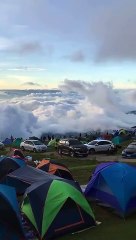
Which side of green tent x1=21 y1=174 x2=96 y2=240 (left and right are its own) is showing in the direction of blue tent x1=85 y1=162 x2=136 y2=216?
left

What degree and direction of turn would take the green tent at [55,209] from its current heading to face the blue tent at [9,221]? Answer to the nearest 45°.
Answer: approximately 90° to its right

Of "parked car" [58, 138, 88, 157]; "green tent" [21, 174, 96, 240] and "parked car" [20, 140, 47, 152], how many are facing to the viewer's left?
0

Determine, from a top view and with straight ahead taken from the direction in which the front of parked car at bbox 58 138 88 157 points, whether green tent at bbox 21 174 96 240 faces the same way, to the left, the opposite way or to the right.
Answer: the same way

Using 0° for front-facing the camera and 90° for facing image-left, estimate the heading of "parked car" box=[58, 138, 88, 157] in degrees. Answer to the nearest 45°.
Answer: approximately 315°

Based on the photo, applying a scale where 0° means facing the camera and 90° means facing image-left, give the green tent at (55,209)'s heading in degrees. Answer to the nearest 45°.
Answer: approximately 315°

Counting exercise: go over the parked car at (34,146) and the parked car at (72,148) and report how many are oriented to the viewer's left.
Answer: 0

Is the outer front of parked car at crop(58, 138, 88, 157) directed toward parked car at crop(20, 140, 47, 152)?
no

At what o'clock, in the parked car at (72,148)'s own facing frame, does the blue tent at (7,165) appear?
The blue tent is roughly at 2 o'clock from the parked car.

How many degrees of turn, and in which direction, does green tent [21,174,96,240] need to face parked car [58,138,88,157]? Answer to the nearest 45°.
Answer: approximately 135° to its left

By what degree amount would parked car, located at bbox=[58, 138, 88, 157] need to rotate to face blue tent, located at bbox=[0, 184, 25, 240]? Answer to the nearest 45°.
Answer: approximately 45° to its right

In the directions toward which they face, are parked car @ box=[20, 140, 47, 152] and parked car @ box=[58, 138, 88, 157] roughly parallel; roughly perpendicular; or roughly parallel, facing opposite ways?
roughly parallel
